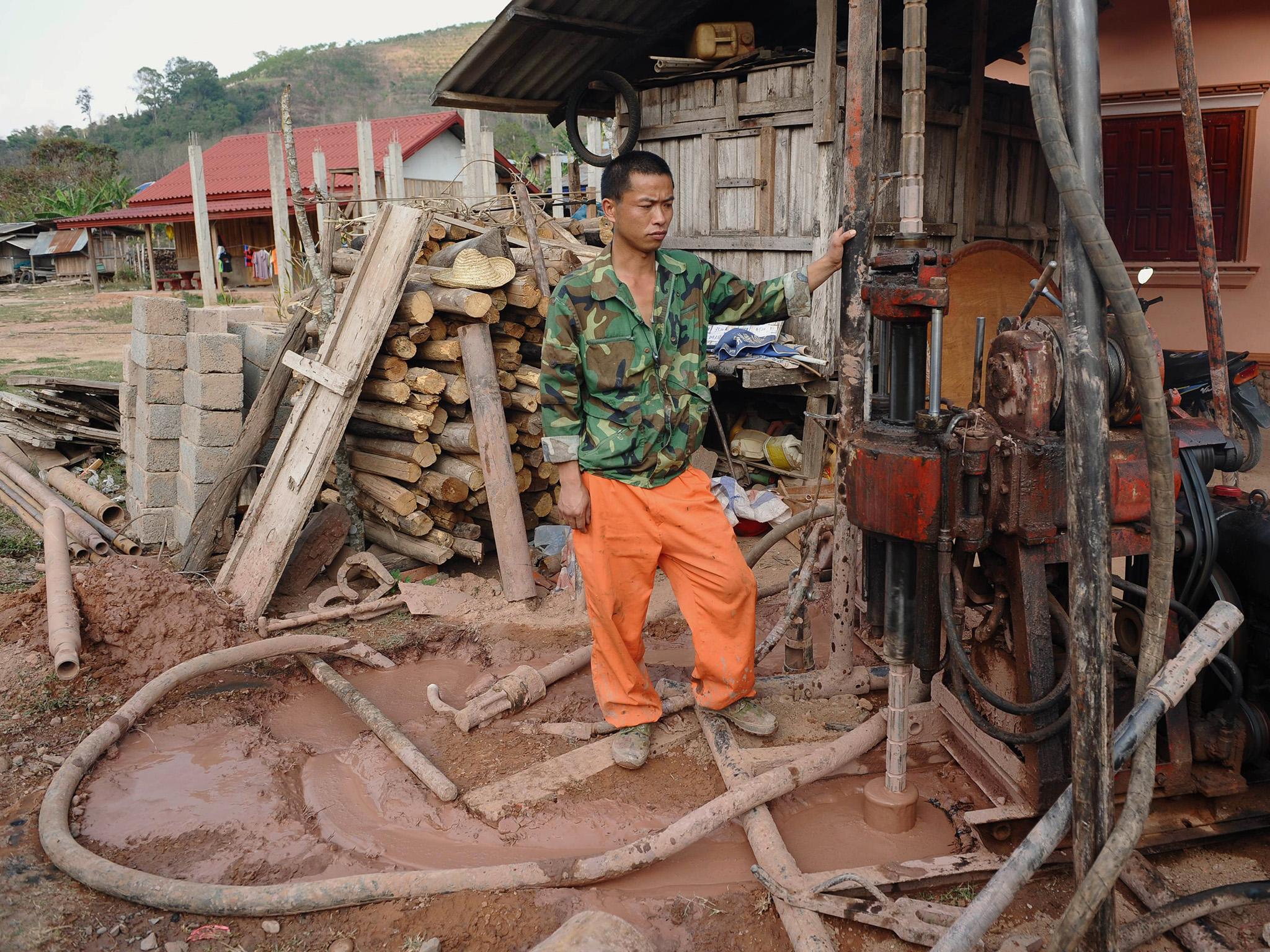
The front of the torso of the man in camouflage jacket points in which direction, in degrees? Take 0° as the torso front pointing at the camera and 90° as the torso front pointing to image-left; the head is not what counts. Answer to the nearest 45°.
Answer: approximately 315°

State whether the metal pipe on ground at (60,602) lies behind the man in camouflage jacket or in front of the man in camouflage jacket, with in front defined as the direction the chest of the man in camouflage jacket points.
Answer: behind

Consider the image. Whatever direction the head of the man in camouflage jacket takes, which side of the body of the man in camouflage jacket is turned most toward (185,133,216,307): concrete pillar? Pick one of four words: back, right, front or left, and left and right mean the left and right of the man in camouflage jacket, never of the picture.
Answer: back

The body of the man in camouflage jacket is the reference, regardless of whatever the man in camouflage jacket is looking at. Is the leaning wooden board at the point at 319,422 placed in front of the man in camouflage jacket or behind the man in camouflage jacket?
behind

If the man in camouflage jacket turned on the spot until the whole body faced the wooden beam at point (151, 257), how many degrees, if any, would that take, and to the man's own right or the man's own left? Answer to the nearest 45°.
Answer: approximately 180°
